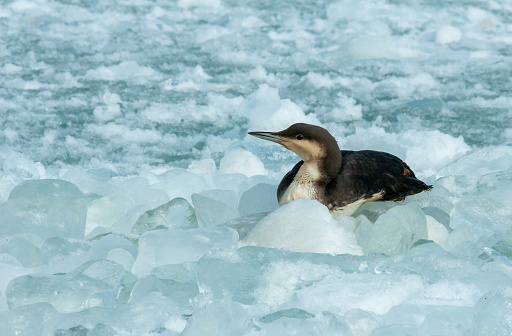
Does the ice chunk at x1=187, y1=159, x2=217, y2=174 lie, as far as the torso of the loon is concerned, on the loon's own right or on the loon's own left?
on the loon's own right

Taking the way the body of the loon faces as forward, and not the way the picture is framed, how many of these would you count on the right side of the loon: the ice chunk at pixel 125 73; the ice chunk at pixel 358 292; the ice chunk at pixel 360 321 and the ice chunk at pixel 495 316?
1

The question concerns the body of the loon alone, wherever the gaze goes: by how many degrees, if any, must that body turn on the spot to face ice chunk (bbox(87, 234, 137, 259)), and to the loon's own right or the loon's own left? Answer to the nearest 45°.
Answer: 0° — it already faces it

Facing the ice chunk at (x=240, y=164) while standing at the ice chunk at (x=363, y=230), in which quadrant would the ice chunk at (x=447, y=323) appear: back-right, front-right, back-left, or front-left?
back-left

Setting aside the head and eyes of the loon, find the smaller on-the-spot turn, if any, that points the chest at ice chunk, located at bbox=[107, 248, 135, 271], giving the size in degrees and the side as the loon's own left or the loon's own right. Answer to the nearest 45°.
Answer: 0° — it already faces it

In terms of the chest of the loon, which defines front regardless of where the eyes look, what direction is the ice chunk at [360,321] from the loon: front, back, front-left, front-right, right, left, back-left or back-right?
front-left

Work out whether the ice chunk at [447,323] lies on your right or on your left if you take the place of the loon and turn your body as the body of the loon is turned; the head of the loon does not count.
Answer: on your left

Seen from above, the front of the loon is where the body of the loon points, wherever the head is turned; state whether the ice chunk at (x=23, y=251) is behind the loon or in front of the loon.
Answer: in front

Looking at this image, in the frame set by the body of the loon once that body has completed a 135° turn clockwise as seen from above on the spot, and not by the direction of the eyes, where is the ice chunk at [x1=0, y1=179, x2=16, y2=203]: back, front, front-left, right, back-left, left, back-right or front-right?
left

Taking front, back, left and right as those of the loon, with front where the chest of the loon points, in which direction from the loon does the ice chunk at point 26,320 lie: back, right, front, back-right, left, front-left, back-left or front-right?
front

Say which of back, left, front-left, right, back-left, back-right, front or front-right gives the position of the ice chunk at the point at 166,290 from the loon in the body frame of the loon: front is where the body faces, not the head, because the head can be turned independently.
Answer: front

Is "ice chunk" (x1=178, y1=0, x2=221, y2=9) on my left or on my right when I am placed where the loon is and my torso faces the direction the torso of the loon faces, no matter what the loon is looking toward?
on my right

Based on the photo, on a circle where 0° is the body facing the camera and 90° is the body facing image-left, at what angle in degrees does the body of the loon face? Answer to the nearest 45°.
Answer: approximately 45°
